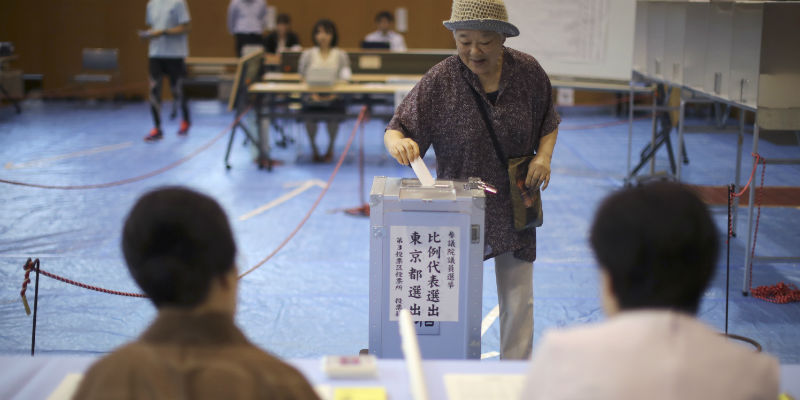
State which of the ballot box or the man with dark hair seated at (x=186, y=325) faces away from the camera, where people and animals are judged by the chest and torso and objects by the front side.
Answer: the man with dark hair seated

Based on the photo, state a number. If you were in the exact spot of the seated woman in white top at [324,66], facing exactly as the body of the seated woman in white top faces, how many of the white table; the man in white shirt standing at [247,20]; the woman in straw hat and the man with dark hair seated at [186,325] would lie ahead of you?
3

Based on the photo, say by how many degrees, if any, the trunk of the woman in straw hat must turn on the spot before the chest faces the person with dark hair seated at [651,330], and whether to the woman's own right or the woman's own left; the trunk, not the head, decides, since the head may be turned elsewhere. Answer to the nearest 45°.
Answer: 0° — they already face them

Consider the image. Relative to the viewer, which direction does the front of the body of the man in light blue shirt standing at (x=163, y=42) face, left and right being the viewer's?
facing the viewer and to the left of the viewer

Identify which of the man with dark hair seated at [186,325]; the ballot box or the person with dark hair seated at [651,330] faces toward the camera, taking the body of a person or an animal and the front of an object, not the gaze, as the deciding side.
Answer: the ballot box

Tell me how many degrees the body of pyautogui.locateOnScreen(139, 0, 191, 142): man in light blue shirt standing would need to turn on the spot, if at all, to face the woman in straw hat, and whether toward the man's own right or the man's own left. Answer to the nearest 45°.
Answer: approximately 45° to the man's own left

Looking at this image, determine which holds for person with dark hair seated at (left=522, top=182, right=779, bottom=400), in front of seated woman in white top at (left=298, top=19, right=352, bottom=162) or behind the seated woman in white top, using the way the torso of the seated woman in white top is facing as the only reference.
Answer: in front

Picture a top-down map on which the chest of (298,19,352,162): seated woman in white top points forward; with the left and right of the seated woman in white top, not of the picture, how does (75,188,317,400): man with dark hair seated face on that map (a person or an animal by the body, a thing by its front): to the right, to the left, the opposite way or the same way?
the opposite way

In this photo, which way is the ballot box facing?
toward the camera

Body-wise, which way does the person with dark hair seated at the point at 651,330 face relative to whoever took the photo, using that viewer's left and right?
facing away from the viewer

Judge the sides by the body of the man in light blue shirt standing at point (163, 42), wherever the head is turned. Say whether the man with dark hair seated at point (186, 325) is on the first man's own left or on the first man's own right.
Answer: on the first man's own left

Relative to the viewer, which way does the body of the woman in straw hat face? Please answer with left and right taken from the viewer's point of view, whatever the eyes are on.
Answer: facing the viewer

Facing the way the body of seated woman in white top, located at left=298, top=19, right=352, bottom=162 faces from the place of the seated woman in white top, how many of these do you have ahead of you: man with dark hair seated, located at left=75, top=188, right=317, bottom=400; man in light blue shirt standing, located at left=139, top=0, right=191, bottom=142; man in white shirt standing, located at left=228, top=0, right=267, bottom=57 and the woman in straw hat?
2

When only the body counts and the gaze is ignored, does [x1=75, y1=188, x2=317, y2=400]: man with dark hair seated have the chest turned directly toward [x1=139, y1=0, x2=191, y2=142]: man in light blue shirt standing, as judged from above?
yes

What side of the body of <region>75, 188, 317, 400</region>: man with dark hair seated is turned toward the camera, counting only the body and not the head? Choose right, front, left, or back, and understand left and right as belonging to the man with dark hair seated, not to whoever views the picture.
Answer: back

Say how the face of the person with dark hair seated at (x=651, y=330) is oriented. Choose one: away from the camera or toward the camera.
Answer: away from the camera
